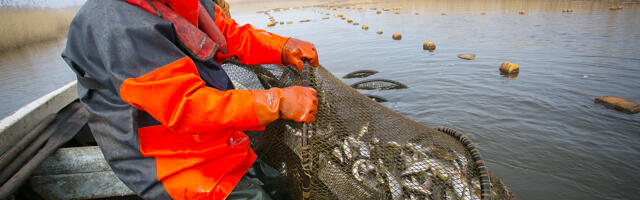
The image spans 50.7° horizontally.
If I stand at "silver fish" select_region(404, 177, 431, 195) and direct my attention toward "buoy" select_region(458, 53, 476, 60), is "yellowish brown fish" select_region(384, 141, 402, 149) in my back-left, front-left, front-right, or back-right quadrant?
front-left

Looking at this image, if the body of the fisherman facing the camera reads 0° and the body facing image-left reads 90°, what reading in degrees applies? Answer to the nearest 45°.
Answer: approximately 270°

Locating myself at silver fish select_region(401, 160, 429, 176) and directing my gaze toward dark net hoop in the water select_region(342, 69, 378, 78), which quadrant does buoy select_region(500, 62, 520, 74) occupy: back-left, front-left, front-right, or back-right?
front-right

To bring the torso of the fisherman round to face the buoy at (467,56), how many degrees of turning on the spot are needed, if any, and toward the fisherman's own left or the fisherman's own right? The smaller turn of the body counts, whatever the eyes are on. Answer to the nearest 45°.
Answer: approximately 45° to the fisherman's own left

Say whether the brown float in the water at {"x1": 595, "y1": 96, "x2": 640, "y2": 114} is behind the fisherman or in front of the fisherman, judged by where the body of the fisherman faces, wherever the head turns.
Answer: in front

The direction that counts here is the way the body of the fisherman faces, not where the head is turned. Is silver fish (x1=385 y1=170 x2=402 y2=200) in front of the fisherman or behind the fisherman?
in front
